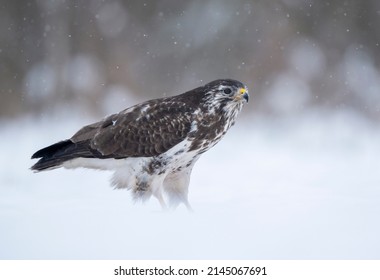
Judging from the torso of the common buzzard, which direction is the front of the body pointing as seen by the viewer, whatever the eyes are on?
to the viewer's right
